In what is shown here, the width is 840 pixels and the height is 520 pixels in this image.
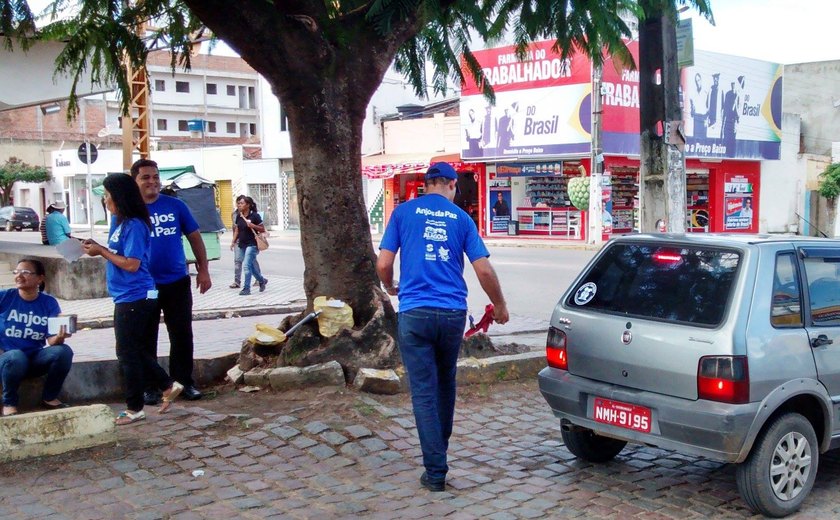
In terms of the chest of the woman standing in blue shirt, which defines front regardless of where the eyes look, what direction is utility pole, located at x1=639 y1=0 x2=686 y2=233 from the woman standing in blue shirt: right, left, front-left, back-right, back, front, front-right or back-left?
back

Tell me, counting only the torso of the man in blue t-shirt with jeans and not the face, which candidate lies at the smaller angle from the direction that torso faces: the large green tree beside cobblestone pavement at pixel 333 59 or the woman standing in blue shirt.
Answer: the large green tree beside cobblestone pavement

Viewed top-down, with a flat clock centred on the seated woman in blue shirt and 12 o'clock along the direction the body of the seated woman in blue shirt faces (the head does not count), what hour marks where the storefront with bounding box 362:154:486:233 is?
The storefront is roughly at 7 o'clock from the seated woman in blue shirt.

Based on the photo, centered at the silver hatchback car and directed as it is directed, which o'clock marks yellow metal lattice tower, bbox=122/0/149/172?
The yellow metal lattice tower is roughly at 9 o'clock from the silver hatchback car.

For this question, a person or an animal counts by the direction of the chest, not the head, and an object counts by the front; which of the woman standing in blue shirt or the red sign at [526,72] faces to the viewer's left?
the woman standing in blue shirt

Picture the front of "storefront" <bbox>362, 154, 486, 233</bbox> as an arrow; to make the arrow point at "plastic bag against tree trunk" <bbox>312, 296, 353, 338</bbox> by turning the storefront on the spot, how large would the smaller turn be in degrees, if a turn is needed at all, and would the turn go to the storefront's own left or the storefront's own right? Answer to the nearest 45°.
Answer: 0° — it already faces it

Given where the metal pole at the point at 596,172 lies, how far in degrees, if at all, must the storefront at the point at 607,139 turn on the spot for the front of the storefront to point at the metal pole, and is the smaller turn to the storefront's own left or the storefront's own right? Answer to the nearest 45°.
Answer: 0° — it already faces it

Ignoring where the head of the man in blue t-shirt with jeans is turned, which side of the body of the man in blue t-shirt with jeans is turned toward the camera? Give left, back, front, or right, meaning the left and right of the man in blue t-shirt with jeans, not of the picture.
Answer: back

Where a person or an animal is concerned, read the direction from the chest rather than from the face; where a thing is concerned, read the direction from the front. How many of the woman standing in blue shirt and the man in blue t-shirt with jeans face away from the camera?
1
